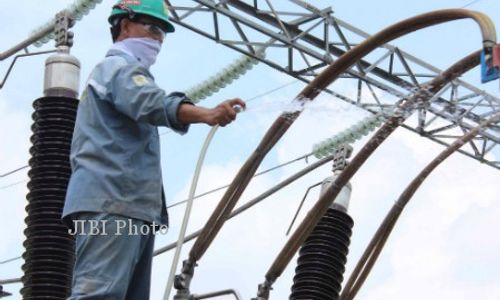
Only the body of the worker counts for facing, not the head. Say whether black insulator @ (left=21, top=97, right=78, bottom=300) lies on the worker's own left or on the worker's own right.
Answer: on the worker's own left

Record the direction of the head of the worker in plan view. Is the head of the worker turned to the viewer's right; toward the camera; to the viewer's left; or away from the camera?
to the viewer's right

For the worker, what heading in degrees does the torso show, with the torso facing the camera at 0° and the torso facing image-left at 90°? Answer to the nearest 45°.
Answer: approximately 270°

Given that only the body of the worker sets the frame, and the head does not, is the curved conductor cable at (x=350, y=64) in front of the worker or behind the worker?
in front

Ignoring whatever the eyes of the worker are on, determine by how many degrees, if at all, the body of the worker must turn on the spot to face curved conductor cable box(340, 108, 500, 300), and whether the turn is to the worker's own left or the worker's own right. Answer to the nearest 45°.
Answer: approximately 45° to the worker's own left
